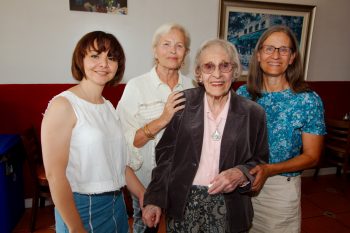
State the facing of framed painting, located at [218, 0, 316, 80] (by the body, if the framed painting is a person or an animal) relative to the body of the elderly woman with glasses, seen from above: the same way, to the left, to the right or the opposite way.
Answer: the same way

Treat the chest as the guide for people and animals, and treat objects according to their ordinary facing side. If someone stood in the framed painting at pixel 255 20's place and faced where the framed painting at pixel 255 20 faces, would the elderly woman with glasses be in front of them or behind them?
in front

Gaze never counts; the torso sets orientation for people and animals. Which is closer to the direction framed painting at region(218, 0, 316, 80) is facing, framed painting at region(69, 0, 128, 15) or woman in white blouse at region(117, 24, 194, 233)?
the woman in white blouse

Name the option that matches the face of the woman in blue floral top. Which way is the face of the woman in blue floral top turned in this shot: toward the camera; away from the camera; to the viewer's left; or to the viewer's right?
toward the camera

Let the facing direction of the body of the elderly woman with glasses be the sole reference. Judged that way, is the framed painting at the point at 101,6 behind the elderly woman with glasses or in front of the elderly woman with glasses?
behind

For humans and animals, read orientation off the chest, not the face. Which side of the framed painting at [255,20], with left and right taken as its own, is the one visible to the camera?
front

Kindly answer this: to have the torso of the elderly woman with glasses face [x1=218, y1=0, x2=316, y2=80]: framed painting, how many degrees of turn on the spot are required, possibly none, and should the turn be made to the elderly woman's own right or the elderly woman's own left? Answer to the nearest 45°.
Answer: approximately 180°

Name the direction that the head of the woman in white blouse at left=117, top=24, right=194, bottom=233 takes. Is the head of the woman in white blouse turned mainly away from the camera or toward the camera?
toward the camera

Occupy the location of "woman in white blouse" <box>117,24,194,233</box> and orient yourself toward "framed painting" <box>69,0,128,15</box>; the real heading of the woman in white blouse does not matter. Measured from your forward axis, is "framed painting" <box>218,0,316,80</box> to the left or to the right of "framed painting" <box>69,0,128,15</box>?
right

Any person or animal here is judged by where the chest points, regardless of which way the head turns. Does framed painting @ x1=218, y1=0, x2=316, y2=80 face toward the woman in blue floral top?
yes

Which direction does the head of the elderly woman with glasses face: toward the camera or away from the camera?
toward the camera

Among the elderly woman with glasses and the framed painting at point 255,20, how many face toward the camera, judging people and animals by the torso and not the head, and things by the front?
2
